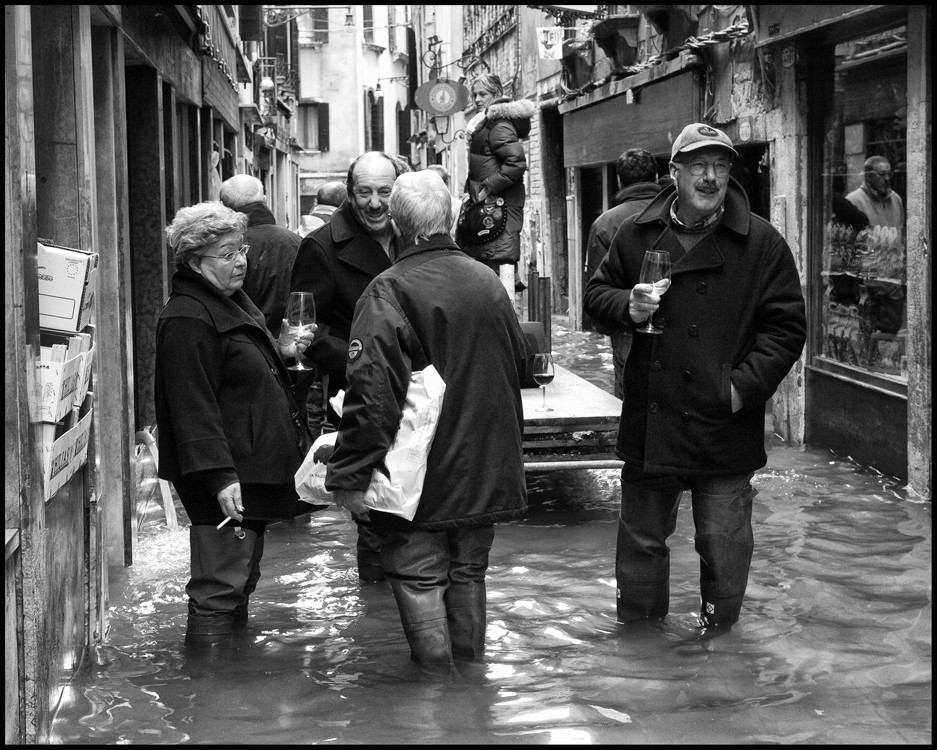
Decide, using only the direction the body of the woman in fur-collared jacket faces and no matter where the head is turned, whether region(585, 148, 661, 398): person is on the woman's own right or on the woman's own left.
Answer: on the woman's own left

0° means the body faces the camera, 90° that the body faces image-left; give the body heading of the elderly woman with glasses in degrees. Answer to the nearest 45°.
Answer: approximately 270°

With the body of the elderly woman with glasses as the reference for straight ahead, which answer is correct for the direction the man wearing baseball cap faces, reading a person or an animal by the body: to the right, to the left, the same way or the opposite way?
to the right

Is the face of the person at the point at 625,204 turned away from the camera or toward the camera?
away from the camera

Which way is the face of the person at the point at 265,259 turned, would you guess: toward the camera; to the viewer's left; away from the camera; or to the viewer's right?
away from the camera

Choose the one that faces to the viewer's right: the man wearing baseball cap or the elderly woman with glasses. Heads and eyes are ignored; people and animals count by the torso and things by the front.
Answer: the elderly woman with glasses

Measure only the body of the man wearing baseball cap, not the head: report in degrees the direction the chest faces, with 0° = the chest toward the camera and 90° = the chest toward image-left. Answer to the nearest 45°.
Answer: approximately 0°
